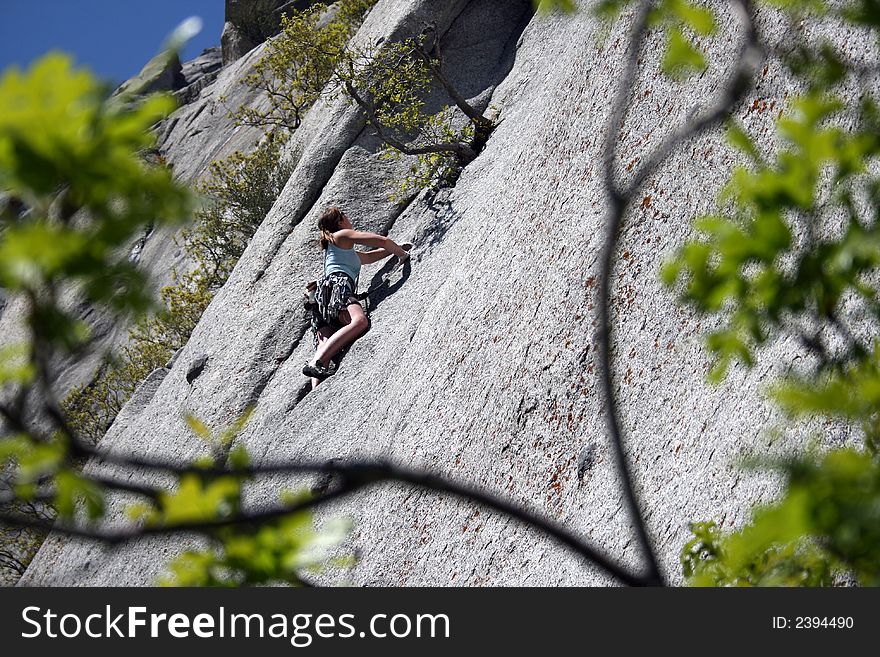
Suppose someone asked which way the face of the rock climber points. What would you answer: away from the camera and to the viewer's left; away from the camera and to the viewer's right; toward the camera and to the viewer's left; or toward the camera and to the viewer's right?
away from the camera and to the viewer's right

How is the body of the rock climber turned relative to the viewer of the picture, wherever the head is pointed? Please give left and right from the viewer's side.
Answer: facing to the right of the viewer

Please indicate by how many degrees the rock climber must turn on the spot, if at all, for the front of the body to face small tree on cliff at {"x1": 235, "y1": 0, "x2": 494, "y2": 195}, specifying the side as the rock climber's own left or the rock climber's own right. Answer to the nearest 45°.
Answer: approximately 45° to the rock climber's own left
